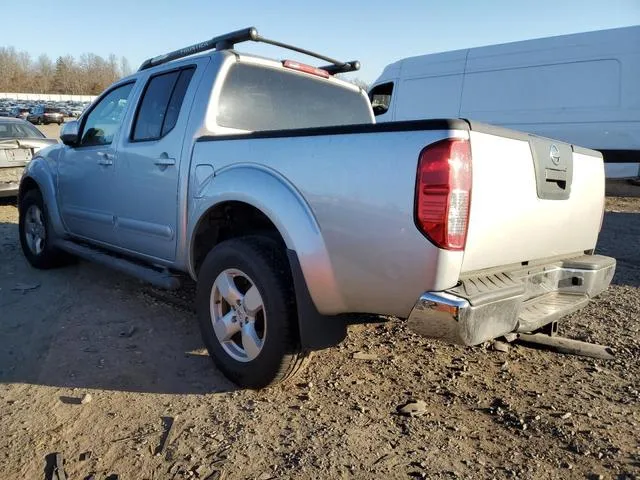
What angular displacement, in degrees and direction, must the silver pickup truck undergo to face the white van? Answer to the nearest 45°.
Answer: approximately 90° to its right

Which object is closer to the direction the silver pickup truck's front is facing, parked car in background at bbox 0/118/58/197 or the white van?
the parked car in background

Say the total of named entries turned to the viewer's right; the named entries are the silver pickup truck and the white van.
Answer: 0

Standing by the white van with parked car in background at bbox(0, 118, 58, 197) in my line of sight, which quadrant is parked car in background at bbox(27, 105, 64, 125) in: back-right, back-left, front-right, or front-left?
front-right

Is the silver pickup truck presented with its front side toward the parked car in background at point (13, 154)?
yes

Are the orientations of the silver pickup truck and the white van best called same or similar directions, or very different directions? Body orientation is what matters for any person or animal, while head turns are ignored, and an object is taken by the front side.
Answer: same or similar directions

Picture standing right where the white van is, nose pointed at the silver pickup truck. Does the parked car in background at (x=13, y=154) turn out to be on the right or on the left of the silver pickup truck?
right

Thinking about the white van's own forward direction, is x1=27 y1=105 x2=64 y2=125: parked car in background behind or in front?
in front

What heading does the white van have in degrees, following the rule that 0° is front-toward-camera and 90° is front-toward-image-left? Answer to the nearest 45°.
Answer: approximately 135°

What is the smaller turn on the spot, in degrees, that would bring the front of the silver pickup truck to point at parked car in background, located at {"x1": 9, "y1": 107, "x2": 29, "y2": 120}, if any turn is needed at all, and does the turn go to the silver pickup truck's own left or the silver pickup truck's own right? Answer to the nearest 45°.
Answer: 0° — it already faces it

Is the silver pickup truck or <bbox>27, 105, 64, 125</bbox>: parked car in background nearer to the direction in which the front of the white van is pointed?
the parked car in background

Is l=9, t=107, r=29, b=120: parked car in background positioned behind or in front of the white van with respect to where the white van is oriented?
in front

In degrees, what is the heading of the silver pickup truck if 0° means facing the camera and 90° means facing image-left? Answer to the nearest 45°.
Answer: approximately 135°
